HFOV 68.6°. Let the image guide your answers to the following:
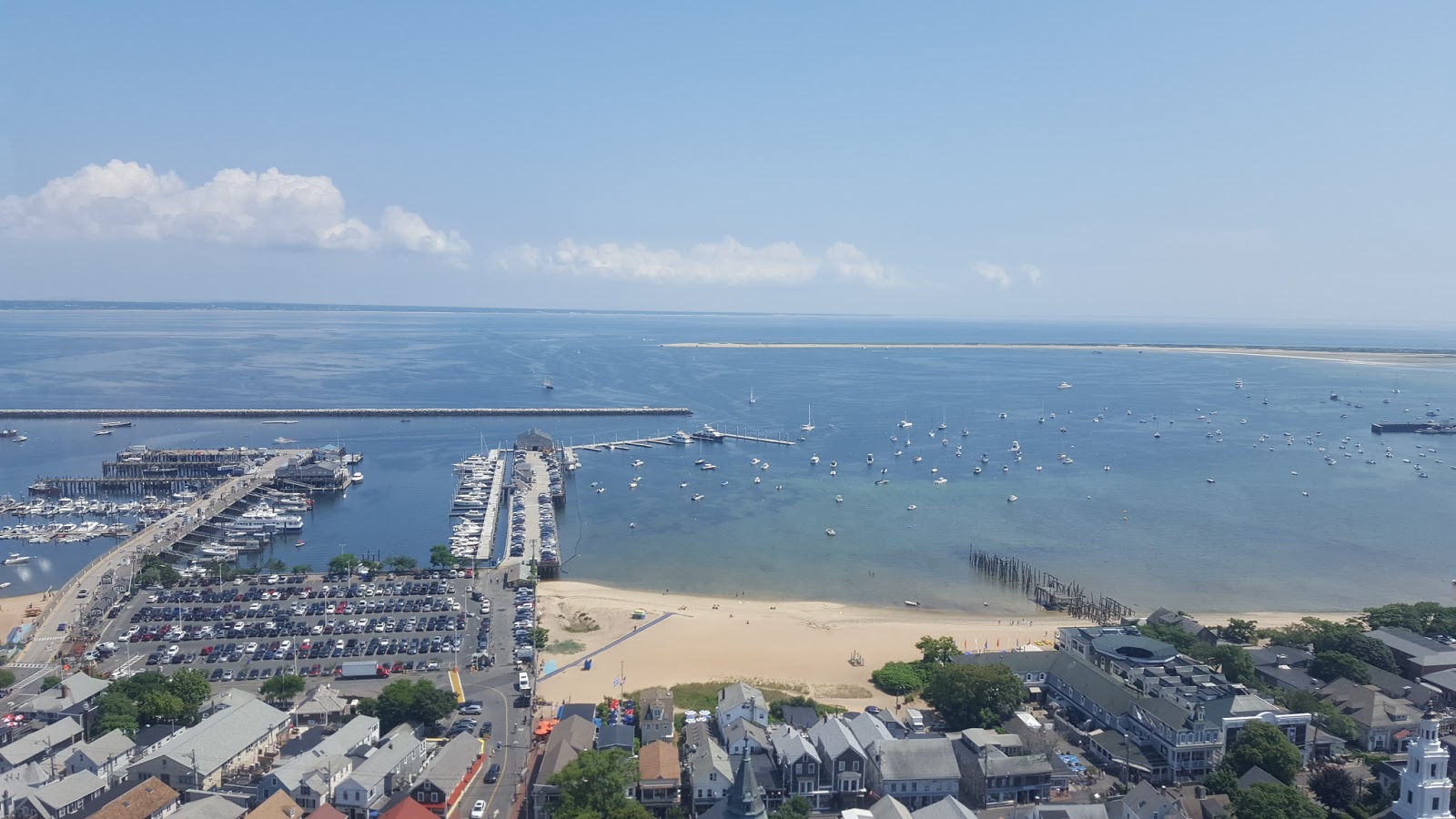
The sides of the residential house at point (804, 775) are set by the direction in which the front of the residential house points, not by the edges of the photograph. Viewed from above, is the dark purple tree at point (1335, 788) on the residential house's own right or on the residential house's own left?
on the residential house's own left

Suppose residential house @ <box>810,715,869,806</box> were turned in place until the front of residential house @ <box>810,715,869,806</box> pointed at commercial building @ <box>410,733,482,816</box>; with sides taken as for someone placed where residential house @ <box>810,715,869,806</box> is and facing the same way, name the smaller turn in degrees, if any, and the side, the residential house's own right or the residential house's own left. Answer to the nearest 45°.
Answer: approximately 90° to the residential house's own right

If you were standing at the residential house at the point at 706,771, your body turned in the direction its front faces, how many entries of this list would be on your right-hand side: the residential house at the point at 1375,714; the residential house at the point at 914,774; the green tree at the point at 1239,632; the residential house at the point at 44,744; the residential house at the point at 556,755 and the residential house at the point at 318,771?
3

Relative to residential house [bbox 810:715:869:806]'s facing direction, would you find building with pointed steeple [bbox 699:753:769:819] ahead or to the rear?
ahead

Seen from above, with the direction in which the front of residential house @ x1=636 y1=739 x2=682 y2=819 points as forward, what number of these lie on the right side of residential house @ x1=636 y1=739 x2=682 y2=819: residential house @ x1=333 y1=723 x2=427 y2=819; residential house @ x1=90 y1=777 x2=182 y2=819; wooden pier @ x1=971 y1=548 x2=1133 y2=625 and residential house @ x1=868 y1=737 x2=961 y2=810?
2

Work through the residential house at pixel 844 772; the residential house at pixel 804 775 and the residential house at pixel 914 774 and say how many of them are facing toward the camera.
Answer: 3

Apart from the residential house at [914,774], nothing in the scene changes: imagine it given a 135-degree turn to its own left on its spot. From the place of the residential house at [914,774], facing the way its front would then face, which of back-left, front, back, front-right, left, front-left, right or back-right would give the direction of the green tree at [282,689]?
back-left

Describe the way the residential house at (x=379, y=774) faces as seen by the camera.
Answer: facing the viewer and to the left of the viewer

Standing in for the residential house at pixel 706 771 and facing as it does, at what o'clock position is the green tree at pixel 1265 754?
The green tree is roughly at 9 o'clock from the residential house.

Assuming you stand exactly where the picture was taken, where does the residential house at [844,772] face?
facing the viewer

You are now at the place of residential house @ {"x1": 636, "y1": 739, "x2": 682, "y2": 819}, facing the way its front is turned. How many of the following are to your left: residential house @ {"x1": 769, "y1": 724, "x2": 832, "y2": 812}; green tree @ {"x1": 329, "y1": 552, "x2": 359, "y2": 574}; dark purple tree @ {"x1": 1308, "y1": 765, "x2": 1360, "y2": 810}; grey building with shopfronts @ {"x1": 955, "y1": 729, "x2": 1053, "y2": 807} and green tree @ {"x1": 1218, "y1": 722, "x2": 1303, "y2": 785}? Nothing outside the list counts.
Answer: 4

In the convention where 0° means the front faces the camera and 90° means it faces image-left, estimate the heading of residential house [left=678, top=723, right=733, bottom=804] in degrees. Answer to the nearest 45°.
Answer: approximately 0°

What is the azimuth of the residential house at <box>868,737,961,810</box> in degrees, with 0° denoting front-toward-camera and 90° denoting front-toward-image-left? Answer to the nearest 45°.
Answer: approximately 0°

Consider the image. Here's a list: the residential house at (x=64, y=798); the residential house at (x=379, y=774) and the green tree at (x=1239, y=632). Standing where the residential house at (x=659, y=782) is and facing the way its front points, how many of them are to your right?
2
